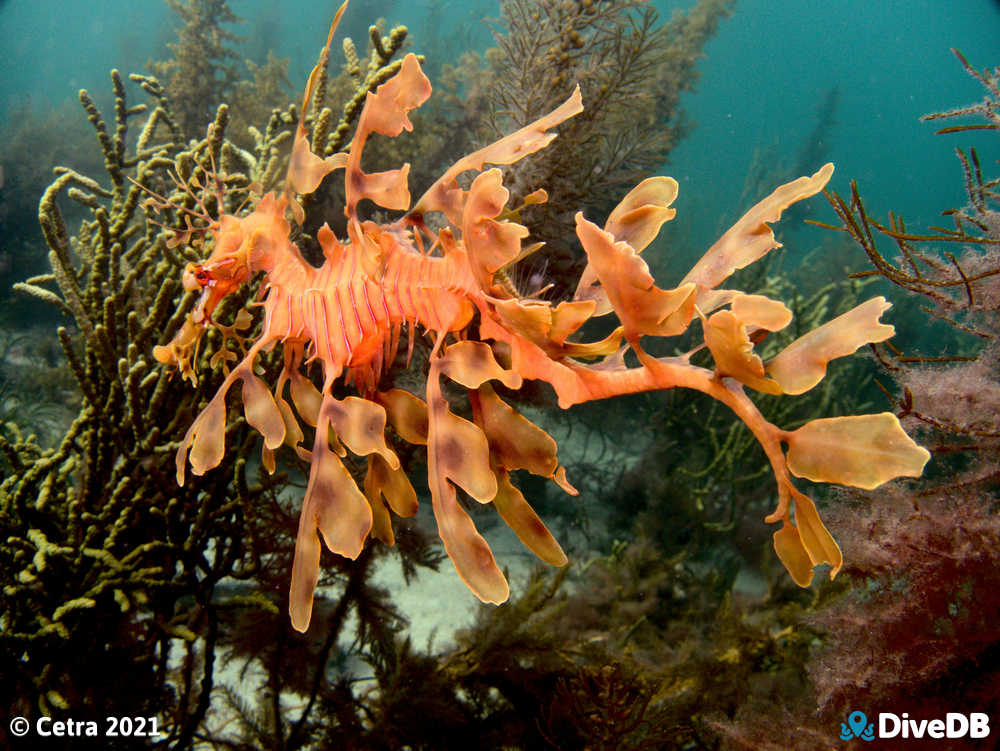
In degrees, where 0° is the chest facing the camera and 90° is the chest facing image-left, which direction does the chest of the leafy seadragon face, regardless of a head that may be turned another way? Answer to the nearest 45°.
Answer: approximately 90°
